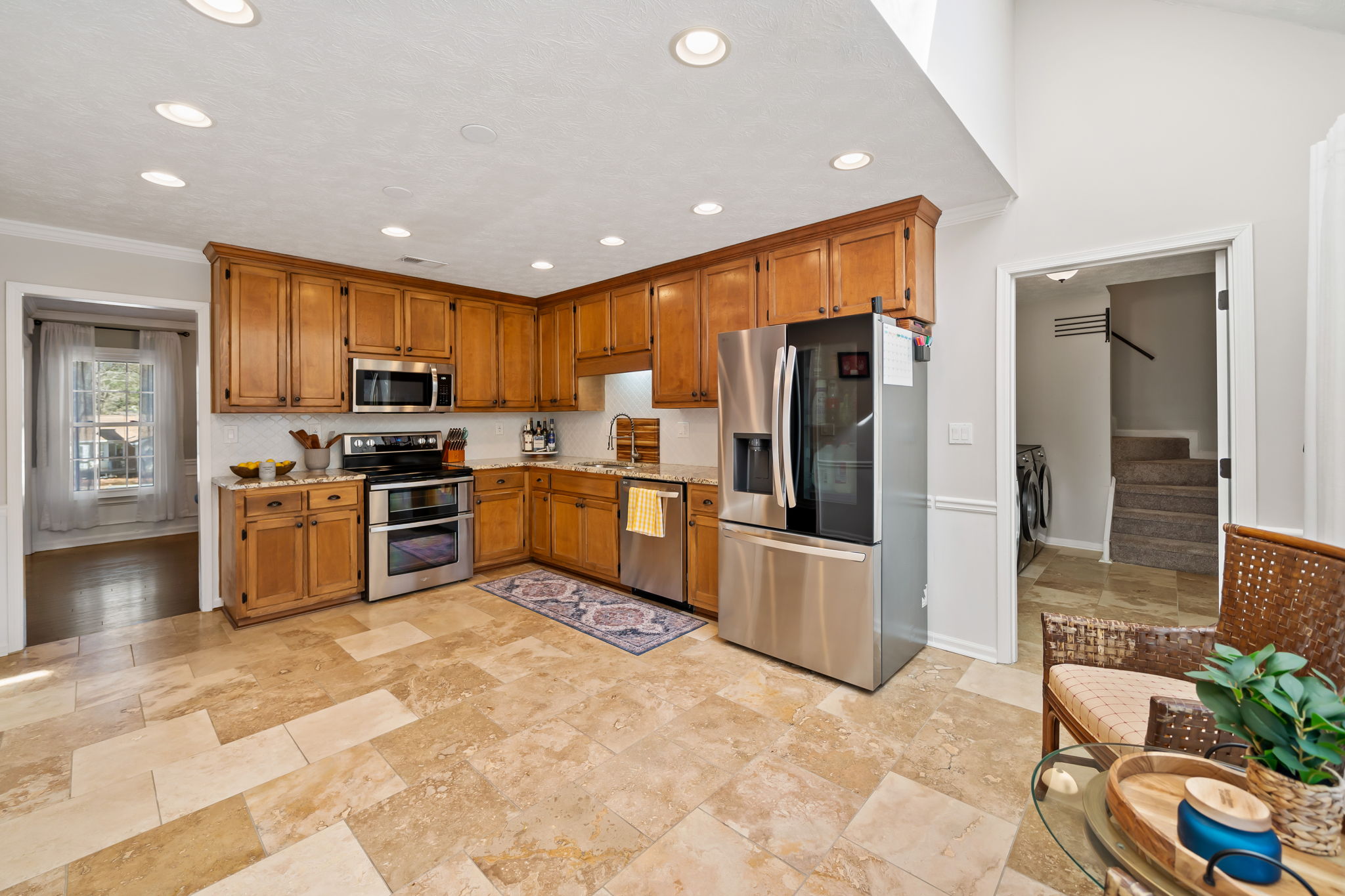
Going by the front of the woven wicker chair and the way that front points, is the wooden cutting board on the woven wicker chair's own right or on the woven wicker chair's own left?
on the woven wicker chair's own right

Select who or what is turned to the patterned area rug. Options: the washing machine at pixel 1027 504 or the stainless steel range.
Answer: the stainless steel range

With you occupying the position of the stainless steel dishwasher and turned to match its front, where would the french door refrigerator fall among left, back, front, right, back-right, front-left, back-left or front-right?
left

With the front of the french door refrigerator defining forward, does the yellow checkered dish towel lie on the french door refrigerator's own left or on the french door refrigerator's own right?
on the french door refrigerator's own right

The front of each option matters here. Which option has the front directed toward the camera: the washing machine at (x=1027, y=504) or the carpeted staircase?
the carpeted staircase

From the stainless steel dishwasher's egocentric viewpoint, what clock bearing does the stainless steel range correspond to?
The stainless steel range is roughly at 2 o'clock from the stainless steel dishwasher.

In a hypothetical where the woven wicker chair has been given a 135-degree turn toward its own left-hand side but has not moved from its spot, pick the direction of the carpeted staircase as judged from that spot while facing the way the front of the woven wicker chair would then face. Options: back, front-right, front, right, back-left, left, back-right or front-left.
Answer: left

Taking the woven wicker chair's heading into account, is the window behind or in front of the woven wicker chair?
in front

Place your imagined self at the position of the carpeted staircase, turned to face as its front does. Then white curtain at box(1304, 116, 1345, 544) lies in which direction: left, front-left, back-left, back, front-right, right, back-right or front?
front

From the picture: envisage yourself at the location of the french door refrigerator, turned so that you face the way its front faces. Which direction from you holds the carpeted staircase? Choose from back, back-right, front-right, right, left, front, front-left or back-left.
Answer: back

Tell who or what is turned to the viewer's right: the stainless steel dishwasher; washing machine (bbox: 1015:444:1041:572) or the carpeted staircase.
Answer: the washing machine

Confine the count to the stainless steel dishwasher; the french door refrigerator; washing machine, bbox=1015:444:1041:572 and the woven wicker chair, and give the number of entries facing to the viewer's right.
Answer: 1

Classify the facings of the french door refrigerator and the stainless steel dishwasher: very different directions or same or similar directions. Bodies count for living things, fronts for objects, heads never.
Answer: same or similar directions

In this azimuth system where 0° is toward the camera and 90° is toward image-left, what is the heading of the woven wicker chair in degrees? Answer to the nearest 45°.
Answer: approximately 45°

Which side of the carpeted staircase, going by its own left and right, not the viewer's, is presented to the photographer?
front
